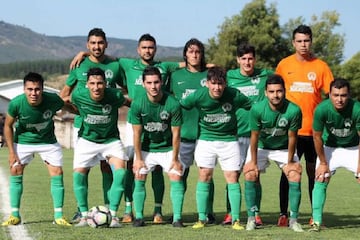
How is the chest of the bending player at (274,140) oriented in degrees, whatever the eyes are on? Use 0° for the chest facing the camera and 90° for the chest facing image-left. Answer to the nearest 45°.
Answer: approximately 0°

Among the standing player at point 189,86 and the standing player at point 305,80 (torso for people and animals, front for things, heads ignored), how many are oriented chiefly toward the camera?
2

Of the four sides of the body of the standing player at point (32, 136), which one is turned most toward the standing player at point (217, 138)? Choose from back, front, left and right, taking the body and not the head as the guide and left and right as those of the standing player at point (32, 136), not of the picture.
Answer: left

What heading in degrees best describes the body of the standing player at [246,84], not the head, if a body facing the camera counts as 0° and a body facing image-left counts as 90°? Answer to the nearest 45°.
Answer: approximately 0°

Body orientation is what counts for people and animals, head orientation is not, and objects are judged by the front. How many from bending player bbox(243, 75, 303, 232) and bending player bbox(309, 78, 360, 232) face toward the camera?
2

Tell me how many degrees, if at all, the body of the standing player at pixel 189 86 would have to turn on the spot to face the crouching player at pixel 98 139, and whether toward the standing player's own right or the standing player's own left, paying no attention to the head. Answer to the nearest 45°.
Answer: approximately 90° to the standing player's own right
